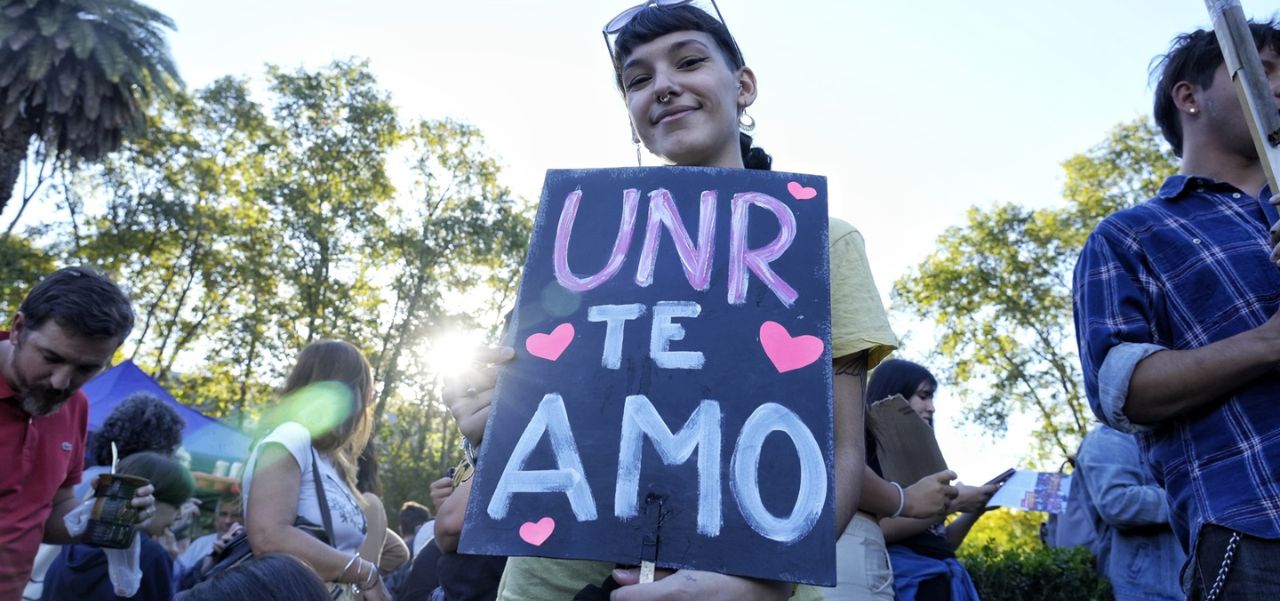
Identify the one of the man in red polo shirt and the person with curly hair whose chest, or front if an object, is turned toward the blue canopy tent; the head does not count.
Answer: the person with curly hair

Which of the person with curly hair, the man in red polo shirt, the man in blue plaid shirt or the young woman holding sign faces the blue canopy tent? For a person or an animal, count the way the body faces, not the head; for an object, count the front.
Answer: the person with curly hair

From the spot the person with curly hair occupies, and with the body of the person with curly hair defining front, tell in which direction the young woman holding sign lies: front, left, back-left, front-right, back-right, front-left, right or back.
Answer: back

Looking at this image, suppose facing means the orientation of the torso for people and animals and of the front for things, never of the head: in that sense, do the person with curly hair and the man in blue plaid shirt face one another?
no

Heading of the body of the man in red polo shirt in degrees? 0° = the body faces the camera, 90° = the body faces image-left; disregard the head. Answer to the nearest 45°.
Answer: approximately 315°

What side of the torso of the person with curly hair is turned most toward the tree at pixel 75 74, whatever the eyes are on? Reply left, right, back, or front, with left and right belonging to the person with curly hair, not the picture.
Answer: front

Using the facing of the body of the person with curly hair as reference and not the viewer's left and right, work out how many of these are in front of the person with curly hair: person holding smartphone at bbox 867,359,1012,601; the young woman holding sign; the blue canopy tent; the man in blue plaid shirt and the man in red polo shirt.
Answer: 1

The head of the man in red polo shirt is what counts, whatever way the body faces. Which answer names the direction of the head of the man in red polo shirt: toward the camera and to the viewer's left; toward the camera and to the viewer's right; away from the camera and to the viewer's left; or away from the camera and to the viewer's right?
toward the camera and to the viewer's right

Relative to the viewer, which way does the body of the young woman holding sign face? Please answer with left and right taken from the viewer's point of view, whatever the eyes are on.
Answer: facing the viewer

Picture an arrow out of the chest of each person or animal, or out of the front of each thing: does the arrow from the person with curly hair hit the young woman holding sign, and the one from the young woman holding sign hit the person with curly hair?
no

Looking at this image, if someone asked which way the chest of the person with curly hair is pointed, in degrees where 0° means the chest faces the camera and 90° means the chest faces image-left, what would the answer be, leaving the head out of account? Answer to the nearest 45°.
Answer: approximately 180°

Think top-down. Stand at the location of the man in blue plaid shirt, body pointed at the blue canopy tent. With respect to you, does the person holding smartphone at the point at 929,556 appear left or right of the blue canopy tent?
right

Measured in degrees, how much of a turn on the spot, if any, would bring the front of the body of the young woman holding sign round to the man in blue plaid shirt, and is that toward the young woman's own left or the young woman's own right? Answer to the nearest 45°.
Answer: approximately 90° to the young woman's own left
